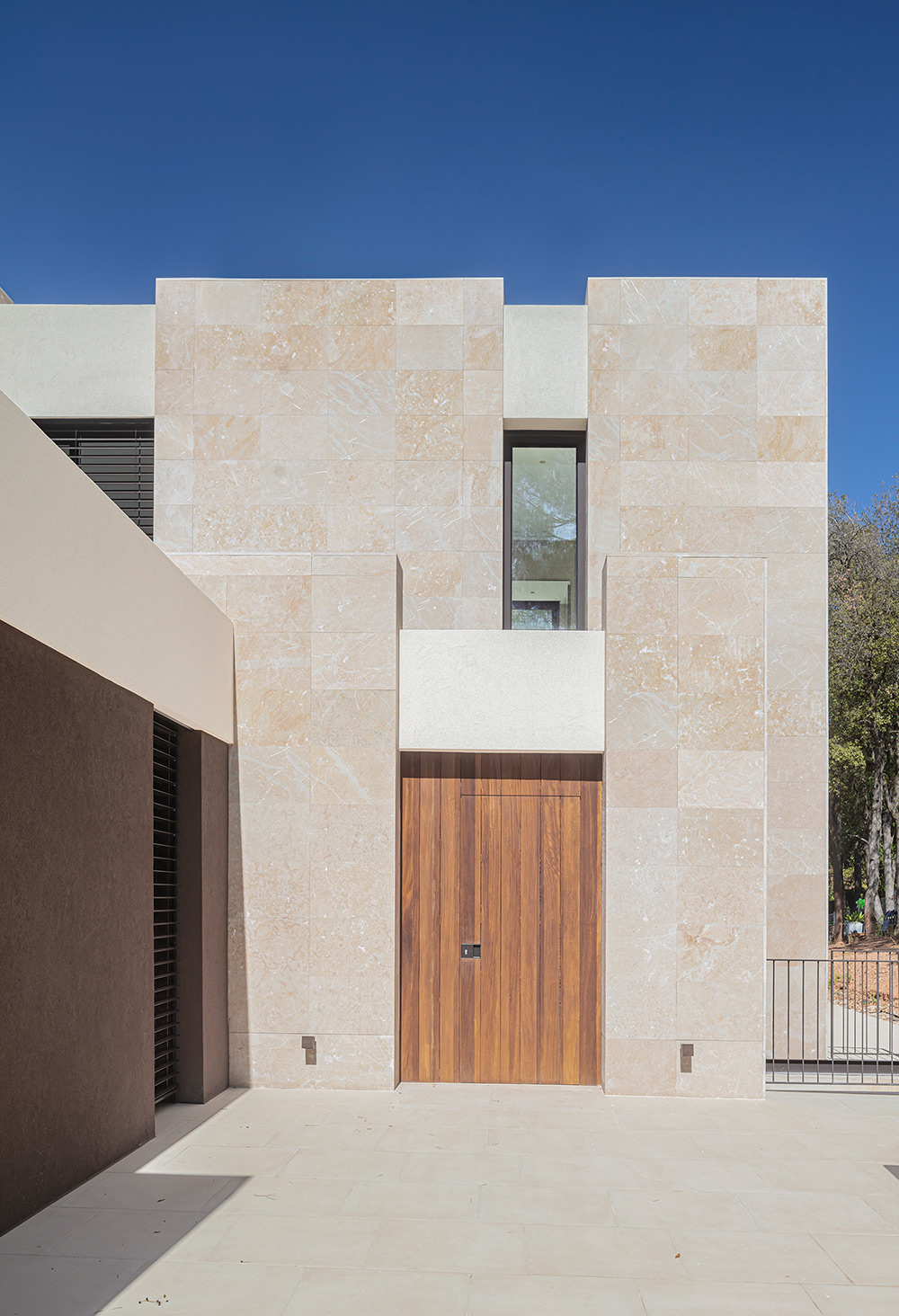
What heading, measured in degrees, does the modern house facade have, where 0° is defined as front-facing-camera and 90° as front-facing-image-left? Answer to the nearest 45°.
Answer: approximately 0°

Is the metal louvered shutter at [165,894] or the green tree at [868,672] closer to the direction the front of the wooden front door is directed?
the metal louvered shutter

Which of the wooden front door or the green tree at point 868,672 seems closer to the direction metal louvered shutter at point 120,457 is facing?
the wooden front door

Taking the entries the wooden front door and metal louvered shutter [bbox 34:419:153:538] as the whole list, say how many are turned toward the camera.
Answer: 2
